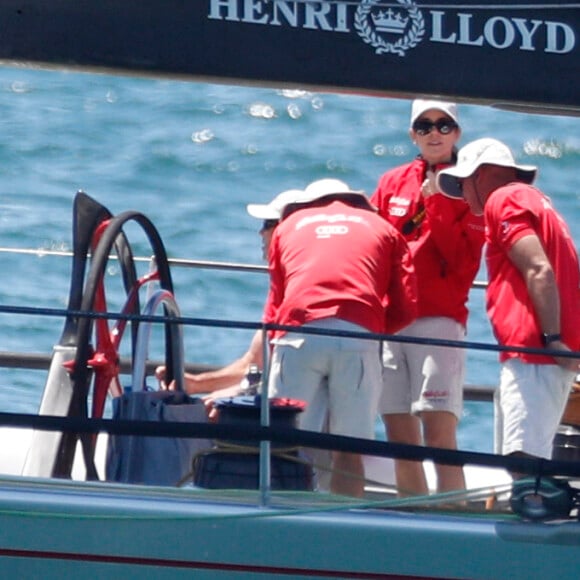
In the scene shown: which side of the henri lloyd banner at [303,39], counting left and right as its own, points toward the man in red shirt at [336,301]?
back

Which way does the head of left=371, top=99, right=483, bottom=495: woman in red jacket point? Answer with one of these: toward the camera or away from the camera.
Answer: toward the camera

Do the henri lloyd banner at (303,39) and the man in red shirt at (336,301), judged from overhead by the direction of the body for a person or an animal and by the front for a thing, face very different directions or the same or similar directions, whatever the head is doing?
very different directions

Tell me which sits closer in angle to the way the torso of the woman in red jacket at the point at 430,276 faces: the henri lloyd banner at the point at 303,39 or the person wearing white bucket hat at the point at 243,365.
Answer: the henri lloyd banner

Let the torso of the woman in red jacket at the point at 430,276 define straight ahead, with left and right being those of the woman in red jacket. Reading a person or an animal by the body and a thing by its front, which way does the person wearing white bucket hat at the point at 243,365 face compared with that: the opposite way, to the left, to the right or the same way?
to the right

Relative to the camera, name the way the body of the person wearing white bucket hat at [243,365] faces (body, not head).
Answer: to the viewer's left

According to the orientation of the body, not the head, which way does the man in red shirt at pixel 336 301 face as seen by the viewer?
away from the camera

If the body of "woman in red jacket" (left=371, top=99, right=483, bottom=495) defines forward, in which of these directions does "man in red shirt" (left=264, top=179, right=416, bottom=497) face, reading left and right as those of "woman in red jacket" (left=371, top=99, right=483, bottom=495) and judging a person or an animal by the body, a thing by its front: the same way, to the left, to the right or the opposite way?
the opposite way

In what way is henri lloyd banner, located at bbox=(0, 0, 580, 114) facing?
toward the camera

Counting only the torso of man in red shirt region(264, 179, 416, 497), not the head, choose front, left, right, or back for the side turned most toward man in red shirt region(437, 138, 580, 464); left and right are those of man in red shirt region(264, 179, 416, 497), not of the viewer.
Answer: right

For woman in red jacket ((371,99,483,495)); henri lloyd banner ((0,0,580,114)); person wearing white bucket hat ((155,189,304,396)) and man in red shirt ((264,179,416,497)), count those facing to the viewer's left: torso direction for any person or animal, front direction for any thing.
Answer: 1

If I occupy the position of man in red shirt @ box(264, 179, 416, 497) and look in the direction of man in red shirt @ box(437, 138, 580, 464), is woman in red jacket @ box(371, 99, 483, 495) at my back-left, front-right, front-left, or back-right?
front-left

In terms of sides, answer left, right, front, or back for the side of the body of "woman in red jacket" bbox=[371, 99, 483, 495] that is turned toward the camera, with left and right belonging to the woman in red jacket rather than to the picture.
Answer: front

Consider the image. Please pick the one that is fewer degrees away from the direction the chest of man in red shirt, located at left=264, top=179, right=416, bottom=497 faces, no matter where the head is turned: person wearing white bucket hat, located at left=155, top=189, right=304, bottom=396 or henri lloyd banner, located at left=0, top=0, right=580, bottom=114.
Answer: the person wearing white bucket hat

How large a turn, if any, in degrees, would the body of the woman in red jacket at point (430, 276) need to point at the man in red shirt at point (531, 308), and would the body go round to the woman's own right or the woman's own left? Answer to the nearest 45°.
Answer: approximately 45° to the woman's own left

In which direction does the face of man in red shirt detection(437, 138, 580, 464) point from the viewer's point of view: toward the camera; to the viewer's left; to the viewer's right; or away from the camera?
to the viewer's left
